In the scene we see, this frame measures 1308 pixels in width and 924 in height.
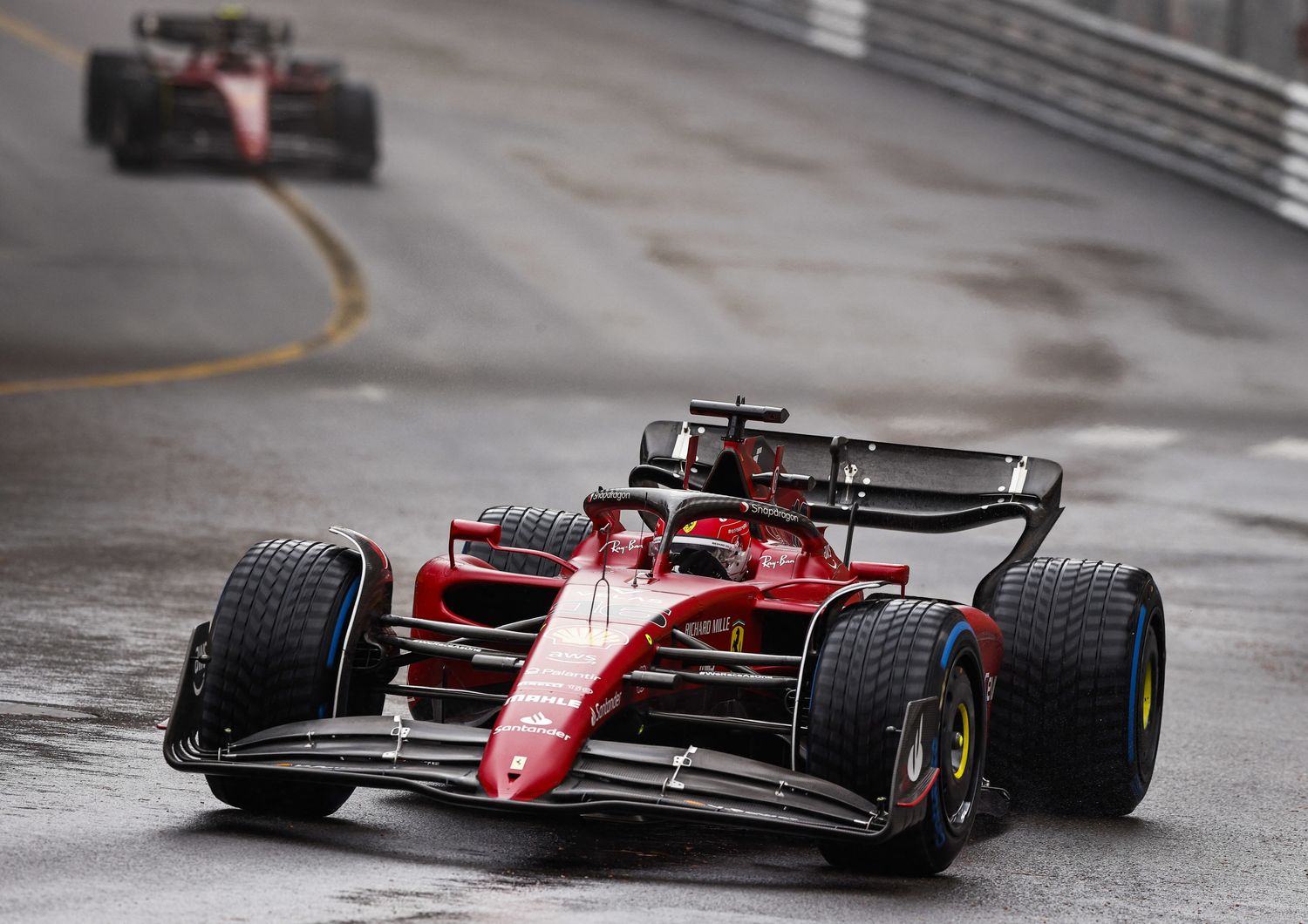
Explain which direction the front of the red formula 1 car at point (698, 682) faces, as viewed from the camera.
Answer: facing the viewer and to the left of the viewer

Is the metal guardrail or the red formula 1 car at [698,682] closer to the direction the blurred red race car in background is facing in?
the red formula 1 car

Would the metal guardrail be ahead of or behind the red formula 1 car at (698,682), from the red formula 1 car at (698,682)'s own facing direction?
behind

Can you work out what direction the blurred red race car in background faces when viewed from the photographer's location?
facing the viewer

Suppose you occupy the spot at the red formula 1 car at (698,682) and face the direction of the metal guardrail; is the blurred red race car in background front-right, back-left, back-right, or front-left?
front-left

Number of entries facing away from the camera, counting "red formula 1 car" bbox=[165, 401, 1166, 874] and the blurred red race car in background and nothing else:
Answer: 0

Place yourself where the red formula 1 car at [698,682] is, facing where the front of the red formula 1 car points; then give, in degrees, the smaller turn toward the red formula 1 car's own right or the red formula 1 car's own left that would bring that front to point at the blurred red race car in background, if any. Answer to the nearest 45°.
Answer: approximately 135° to the red formula 1 car's own right

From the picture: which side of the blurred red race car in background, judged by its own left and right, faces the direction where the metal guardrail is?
left

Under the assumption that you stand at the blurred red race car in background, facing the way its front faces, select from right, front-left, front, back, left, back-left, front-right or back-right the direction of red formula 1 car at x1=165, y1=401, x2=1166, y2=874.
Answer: front
